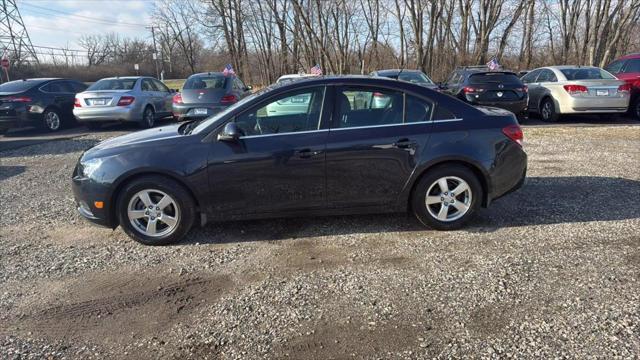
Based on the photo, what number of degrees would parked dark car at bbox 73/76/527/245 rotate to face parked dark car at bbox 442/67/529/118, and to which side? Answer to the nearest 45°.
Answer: approximately 135° to its right

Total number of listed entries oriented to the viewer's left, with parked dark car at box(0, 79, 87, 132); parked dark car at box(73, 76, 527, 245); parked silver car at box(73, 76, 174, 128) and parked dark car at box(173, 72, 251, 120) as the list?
1

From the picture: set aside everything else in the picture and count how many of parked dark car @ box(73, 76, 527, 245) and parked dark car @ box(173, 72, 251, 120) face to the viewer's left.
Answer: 1

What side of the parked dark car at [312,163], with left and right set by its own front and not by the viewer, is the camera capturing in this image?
left

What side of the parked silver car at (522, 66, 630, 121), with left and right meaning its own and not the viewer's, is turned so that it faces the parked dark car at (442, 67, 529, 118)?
left

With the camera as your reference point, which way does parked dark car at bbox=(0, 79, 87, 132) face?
facing away from the viewer and to the right of the viewer

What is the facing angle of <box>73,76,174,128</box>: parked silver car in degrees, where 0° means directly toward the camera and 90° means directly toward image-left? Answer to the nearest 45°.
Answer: approximately 225°

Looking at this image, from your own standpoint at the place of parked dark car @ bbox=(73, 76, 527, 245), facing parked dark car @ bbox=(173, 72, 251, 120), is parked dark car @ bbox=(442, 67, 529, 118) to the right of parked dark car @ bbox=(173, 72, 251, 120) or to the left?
right

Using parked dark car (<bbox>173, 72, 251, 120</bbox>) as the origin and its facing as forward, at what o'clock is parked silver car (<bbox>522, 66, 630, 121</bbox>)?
The parked silver car is roughly at 2 o'clock from the parked dark car.

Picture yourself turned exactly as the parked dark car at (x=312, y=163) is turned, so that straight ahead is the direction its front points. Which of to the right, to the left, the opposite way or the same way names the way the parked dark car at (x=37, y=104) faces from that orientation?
to the right

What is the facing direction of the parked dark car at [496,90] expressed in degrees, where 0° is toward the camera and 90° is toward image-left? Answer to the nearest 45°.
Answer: approximately 135°

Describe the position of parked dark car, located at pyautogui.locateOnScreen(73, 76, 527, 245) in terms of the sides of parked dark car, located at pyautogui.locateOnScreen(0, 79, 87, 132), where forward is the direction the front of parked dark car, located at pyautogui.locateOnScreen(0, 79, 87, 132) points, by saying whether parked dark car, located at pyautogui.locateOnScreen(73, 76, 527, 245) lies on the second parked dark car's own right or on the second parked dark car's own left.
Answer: on the second parked dark car's own right

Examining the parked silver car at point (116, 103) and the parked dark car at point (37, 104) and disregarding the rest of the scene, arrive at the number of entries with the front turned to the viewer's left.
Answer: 0

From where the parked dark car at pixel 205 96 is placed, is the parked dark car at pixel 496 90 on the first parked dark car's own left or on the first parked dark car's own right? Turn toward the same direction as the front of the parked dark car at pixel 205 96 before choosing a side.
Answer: on the first parked dark car's own right

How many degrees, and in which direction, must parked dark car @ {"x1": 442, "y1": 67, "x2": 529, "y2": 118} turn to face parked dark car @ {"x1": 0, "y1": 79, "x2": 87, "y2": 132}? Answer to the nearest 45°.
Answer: approximately 45° to its left

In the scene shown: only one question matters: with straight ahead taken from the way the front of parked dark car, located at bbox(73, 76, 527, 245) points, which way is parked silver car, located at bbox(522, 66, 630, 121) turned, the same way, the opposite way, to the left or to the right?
to the right
